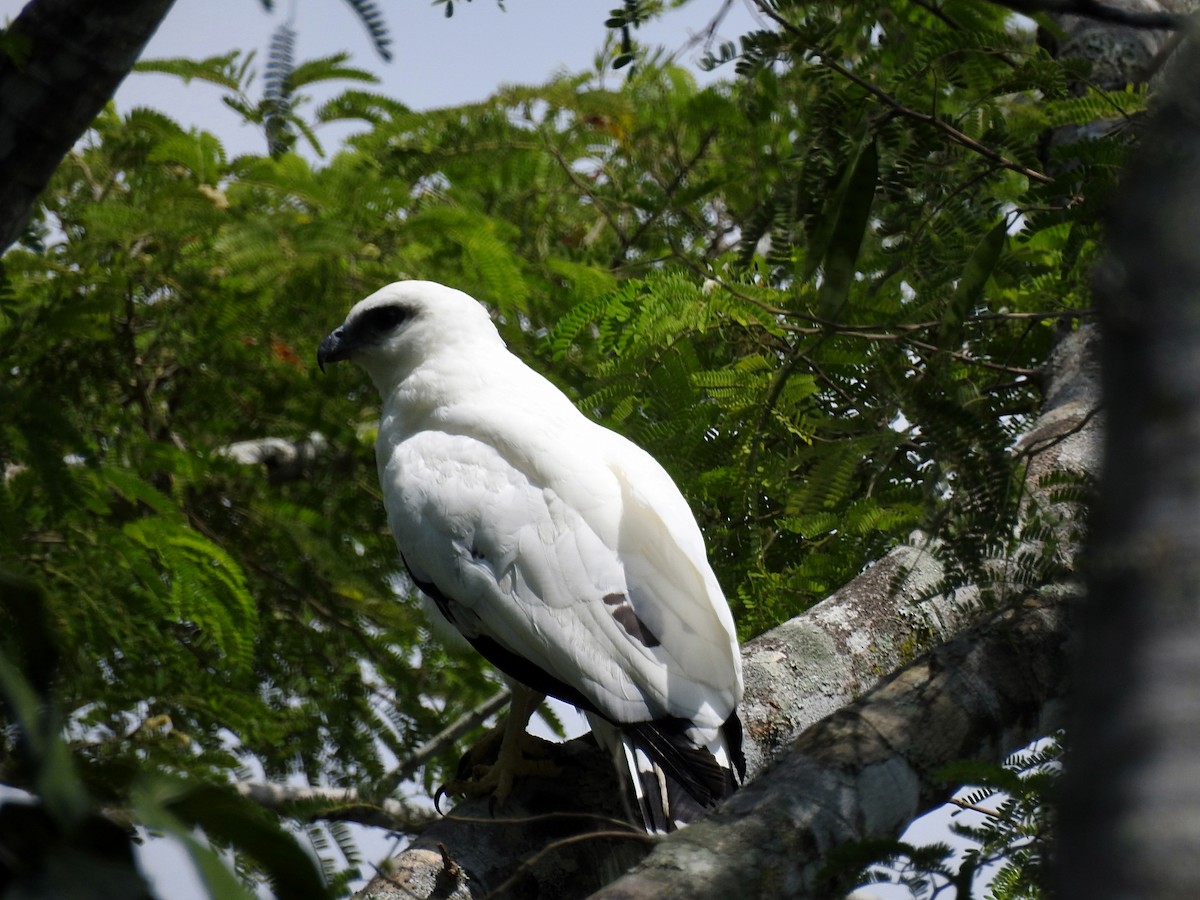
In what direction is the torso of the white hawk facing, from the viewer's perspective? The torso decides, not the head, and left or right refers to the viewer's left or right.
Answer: facing away from the viewer and to the left of the viewer
